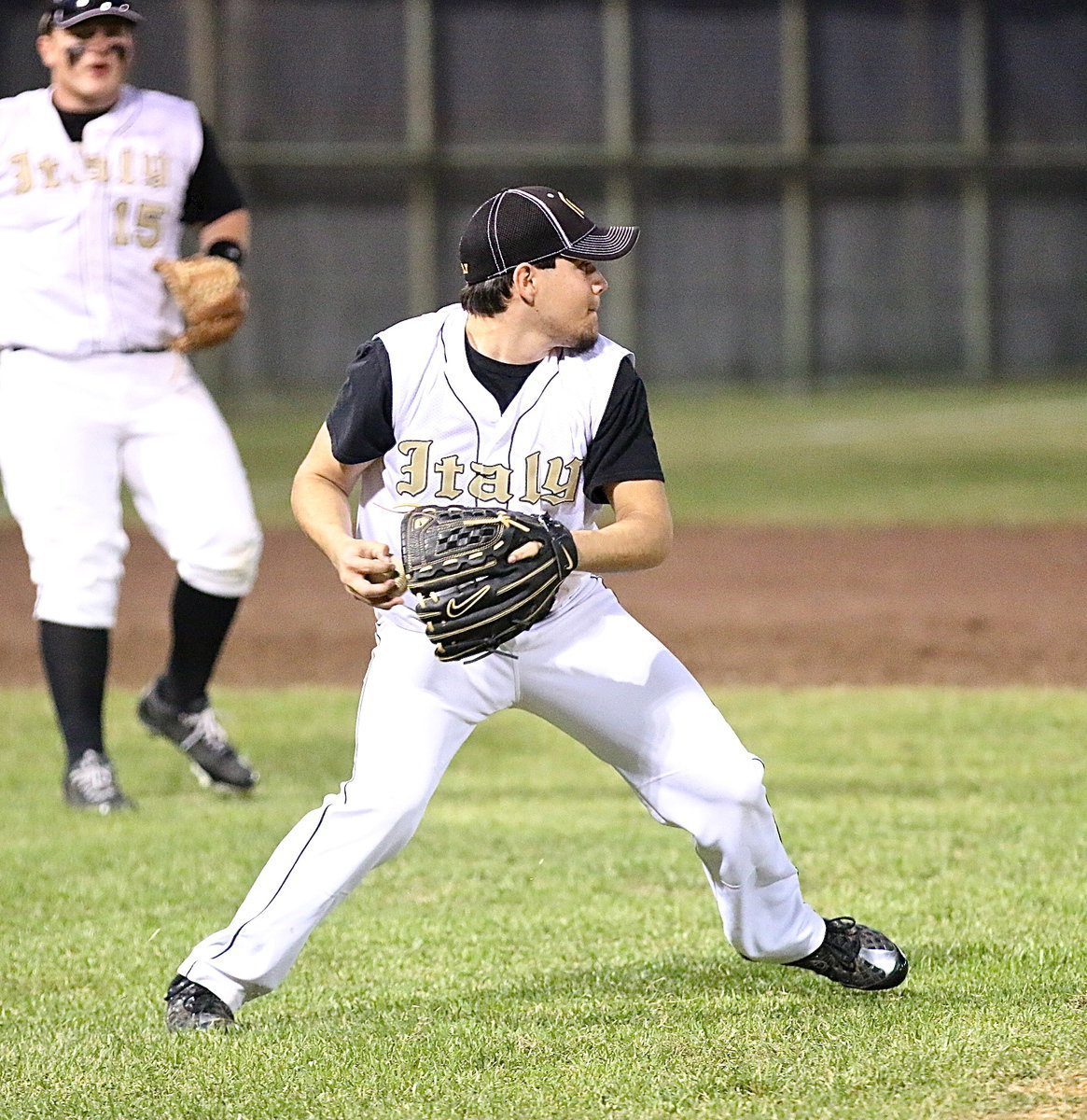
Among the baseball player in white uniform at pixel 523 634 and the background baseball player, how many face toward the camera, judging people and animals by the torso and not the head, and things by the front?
2

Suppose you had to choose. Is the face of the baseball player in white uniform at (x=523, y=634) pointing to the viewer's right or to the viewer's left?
to the viewer's right

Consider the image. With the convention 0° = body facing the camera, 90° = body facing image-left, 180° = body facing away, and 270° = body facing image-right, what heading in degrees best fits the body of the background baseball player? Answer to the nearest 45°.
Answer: approximately 0°

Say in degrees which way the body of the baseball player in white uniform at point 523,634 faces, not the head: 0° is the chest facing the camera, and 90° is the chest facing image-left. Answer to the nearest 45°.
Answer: approximately 0°

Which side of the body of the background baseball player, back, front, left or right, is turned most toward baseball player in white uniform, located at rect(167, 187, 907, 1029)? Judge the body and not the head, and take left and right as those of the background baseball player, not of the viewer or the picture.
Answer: front
